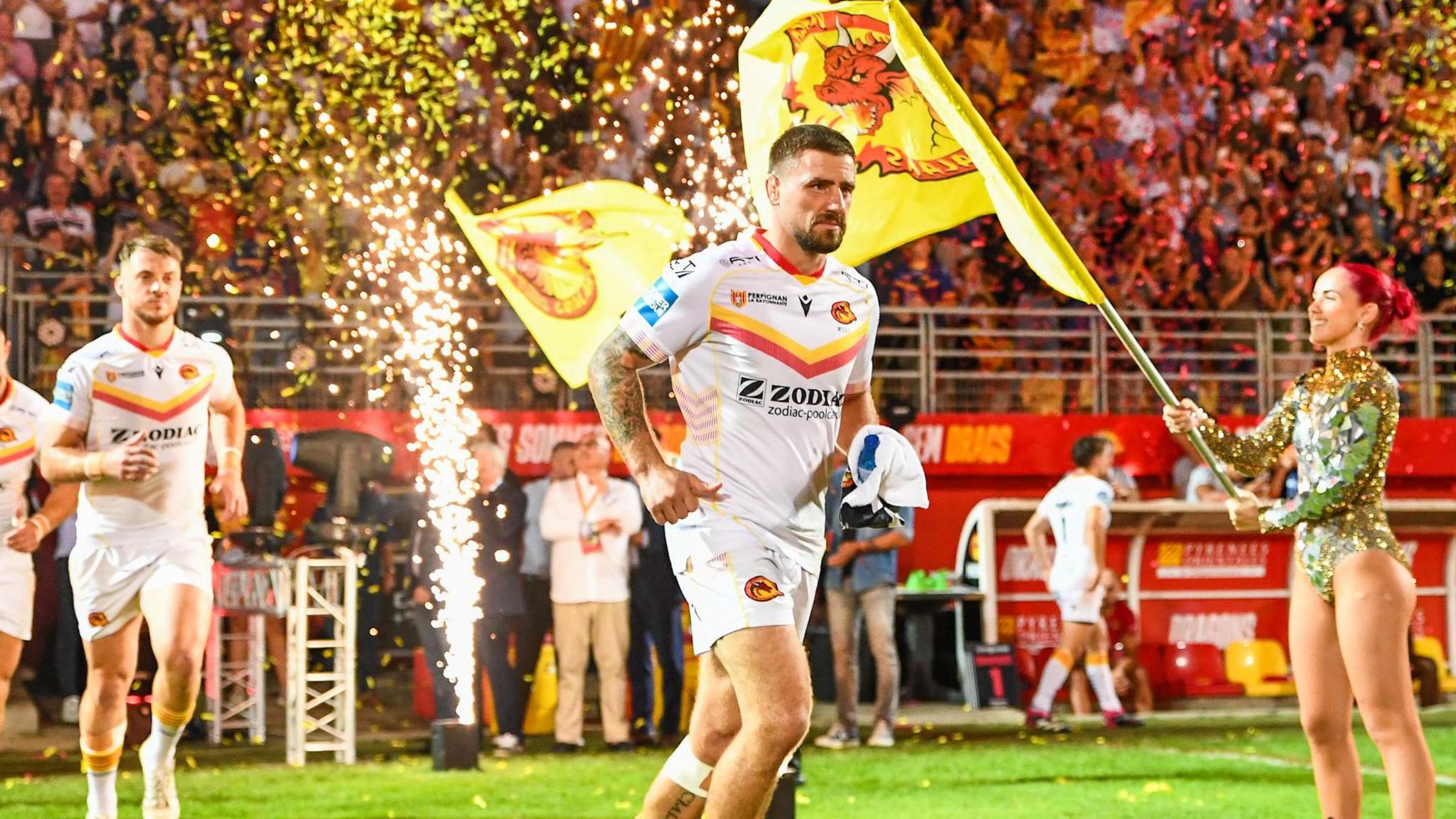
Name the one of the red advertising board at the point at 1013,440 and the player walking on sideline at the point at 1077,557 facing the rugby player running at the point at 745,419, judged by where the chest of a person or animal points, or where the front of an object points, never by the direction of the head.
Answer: the red advertising board

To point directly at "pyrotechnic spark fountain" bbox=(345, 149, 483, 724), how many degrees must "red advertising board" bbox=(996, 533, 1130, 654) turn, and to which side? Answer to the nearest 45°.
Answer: approximately 90° to its right

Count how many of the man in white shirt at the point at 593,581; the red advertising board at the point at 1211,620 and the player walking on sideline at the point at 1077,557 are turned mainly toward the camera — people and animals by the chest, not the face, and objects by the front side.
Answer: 2

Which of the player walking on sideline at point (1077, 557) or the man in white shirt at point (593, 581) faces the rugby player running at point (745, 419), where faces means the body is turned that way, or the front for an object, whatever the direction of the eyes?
the man in white shirt

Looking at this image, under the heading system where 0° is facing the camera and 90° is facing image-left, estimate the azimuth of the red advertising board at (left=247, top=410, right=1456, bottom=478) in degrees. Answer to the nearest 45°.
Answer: approximately 0°

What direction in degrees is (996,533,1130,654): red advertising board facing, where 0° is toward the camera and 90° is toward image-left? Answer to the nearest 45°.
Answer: approximately 0°

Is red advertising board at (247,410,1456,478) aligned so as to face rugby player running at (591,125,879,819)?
yes

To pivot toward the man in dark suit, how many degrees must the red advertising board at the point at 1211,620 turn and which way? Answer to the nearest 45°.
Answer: approximately 45° to its right
